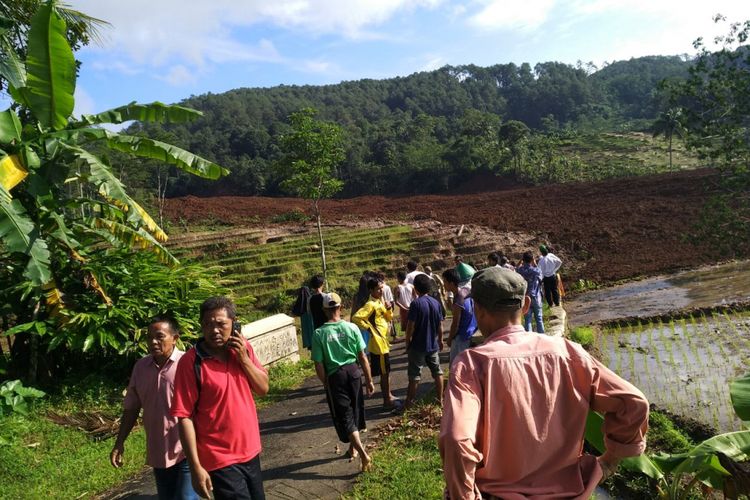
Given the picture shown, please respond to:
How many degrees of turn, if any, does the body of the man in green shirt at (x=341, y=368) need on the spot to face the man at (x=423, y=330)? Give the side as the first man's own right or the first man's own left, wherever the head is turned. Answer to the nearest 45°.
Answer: approximately 45° to the first man's own right

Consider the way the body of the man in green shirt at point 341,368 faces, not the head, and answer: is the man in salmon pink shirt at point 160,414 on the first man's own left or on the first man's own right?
on the first man's own left

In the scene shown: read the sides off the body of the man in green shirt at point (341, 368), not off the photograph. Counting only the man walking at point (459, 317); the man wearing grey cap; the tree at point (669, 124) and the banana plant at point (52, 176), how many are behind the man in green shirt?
1

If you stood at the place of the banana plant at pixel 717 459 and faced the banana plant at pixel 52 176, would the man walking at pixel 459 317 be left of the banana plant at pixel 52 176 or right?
right

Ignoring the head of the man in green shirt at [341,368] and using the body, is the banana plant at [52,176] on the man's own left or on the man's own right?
on the man's own left

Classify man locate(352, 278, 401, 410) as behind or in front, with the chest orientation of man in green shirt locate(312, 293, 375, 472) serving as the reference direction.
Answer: in front

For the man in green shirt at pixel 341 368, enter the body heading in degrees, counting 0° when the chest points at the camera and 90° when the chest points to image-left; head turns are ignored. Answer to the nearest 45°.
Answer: approximately 180°

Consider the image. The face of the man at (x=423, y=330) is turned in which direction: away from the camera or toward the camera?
away from the camera

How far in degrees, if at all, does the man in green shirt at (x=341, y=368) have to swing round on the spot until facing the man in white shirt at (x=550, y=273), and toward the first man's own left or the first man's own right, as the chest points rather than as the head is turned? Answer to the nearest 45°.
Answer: approximately 45° to the first man's own right

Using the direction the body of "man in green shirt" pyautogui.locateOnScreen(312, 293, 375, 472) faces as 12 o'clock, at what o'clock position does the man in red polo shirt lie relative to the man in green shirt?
The man in red polo shirt is roughly at 7 o'clock from the man in green shirt.

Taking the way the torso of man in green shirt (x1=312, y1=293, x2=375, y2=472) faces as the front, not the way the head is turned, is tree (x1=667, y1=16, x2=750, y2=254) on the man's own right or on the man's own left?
on the man's own right

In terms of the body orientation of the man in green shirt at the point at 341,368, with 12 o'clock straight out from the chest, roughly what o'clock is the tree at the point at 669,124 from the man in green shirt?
The tree is roughly at 1 o'clock from the man in green shirt.

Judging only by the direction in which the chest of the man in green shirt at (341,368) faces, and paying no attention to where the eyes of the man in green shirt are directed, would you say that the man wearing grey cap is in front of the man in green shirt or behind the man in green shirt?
behind
